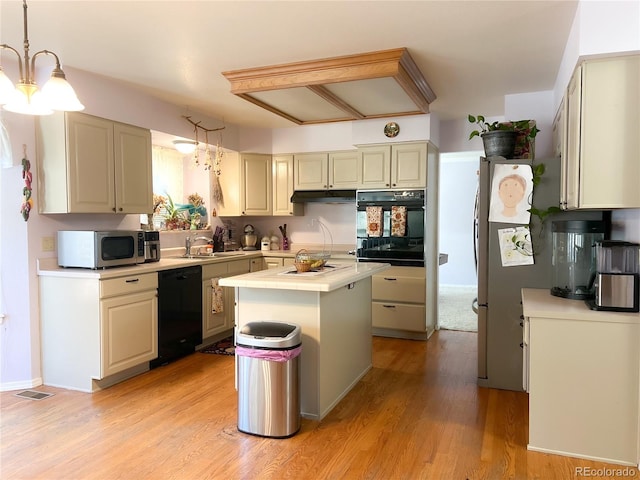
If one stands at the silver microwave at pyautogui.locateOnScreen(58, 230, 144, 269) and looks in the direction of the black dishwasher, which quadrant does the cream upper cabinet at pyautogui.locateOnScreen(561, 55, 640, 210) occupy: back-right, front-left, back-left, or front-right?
front-right

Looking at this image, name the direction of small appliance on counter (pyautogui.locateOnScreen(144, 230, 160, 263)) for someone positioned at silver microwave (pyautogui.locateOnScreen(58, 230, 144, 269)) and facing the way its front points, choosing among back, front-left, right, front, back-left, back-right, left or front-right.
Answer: left

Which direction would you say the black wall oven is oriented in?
toward the camera

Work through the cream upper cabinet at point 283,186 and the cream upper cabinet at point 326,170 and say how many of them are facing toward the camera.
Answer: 2

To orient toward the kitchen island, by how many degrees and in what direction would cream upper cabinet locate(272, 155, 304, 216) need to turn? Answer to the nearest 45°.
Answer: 0° — it already faces it

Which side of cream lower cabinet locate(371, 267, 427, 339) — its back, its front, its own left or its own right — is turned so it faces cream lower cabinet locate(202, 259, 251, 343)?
right

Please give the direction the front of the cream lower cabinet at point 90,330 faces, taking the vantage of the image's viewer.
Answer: facing the viewer and to the right of the viewer

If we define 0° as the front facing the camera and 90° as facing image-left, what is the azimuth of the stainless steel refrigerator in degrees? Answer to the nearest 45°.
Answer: approximately 90°

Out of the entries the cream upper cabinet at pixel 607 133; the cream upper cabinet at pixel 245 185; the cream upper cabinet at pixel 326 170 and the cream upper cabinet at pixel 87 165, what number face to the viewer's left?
1

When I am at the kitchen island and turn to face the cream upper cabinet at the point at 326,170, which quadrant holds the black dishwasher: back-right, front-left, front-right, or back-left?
front-left

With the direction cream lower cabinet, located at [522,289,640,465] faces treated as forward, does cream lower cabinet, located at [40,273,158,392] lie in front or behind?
in front

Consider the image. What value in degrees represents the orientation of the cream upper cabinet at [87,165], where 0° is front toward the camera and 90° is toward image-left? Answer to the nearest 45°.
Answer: approximately 315°

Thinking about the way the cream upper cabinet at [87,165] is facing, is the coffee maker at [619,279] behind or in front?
in front

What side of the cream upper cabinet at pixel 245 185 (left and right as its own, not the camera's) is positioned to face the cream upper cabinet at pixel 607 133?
front

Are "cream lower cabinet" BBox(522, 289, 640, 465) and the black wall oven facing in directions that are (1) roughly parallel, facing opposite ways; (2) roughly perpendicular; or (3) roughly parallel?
roughly perpendicular

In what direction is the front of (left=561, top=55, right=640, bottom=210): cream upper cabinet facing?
to the viewer's left

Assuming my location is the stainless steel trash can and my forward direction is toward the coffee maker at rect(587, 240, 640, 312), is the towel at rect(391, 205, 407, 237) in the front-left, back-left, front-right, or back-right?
front-left

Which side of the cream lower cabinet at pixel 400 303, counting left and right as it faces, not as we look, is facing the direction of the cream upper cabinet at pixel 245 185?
right

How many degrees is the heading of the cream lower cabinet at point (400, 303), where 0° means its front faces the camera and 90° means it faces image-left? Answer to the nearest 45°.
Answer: approximately 0°

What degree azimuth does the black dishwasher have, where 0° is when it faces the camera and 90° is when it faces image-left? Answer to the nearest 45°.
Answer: approximately 315°
